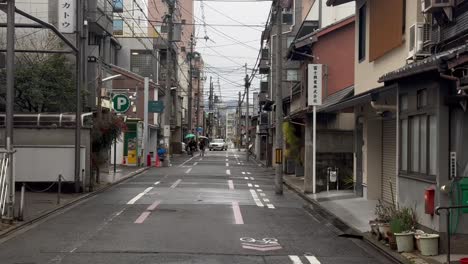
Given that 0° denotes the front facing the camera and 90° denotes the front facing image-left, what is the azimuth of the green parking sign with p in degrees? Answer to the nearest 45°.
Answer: approximately 0°

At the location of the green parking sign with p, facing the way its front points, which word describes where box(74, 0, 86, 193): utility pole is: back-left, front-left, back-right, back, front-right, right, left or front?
front

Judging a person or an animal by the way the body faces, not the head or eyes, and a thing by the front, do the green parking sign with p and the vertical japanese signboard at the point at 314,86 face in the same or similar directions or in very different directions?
same or similar directions

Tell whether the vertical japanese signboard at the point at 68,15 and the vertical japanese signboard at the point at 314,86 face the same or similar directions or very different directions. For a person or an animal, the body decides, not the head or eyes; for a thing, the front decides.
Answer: same or similar directions

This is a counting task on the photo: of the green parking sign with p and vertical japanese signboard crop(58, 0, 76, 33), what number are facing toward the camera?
2

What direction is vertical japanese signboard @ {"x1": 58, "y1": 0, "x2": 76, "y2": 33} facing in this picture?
toward the camera

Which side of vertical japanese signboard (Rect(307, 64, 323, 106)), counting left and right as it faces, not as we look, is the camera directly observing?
front

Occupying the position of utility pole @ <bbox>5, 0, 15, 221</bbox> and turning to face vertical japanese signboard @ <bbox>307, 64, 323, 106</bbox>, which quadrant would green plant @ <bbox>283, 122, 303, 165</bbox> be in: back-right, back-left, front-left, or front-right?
front-left

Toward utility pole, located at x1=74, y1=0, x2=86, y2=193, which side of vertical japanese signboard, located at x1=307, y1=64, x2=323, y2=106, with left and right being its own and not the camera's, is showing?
right

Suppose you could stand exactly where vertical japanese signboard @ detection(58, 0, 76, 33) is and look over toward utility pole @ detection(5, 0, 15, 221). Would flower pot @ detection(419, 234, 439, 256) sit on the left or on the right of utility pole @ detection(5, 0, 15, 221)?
left

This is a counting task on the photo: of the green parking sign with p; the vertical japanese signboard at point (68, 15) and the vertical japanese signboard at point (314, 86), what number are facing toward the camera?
3

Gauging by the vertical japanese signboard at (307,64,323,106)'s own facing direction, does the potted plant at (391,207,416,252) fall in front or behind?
in front

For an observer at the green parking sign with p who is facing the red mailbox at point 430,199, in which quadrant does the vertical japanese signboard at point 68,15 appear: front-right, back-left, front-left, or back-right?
front-right

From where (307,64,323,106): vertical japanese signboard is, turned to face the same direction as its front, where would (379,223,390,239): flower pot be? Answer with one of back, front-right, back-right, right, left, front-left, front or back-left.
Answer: front

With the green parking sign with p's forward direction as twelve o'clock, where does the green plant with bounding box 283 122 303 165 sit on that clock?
The green plant is roughly at 10 o'clock from the green parking sign with p.

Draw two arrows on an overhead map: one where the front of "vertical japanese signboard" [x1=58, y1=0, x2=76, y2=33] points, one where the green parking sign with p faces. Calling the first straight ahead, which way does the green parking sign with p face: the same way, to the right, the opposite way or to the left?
the same way
